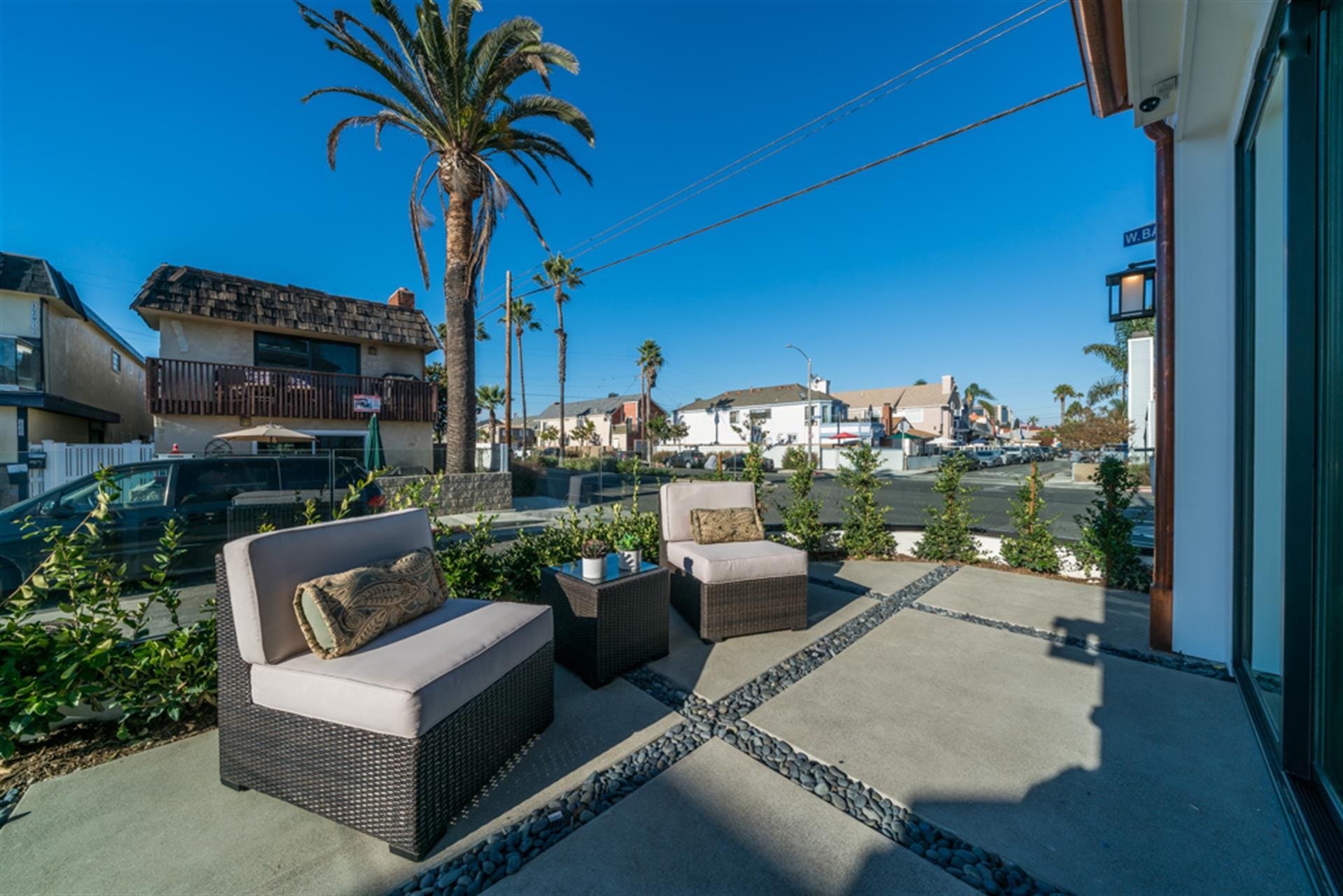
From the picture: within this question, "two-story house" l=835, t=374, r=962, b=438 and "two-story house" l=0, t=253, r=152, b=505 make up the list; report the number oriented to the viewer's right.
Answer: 0

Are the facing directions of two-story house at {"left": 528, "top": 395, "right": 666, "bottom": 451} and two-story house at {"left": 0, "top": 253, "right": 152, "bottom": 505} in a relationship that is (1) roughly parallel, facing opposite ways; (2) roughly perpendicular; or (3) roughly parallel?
roughly parallel

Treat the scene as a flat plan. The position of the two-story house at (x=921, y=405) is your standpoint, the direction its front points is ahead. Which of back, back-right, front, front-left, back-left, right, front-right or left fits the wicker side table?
front-left

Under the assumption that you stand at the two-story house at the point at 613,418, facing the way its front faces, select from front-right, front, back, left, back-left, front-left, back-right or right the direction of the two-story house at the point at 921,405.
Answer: front-left

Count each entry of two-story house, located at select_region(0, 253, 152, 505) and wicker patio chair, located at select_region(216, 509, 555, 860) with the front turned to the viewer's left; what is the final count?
0

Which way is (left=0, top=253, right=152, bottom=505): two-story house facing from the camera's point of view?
toward the camera

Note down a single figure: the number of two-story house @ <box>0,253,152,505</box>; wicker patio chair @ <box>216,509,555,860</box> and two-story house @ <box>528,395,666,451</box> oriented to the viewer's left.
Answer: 0

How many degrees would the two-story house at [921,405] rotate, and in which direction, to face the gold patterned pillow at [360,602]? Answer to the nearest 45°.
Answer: approximately 45° to its left

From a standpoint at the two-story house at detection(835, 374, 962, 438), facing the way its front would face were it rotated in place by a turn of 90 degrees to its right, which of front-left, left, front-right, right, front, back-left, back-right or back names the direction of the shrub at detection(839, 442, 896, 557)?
back-left

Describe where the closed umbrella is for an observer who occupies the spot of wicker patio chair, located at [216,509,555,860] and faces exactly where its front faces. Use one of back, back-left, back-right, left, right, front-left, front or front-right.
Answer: back-left

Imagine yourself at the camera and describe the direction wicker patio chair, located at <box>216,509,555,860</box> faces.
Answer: facing the viewer and to the right of the viewer

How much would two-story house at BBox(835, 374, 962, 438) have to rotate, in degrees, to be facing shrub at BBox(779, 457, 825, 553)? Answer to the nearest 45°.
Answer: approximately 45° to its left
